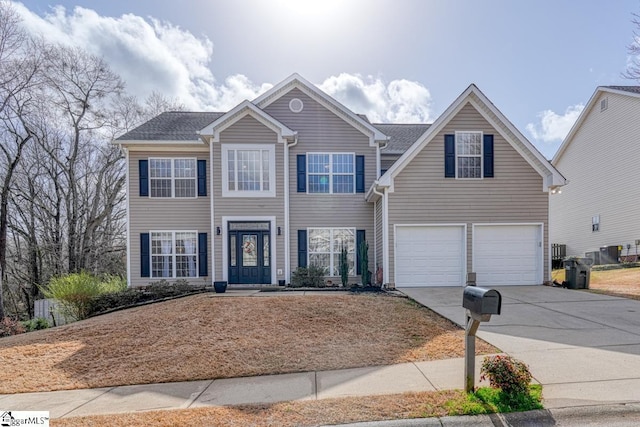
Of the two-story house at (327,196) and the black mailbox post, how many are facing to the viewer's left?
0

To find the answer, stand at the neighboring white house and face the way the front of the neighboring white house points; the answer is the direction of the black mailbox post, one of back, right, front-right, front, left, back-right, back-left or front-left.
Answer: front-right

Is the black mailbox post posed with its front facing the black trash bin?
no

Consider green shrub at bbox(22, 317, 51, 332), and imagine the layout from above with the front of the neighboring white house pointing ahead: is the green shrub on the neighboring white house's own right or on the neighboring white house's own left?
on the neighboring white house's own right

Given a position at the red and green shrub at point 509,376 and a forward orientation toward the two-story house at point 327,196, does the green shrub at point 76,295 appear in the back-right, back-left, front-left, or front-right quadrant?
front-left

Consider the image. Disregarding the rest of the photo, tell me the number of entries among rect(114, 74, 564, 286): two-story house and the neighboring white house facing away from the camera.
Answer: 0

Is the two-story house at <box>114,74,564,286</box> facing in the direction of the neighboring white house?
no

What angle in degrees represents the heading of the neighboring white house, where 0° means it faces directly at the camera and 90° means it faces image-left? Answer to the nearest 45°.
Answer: approximately 315°

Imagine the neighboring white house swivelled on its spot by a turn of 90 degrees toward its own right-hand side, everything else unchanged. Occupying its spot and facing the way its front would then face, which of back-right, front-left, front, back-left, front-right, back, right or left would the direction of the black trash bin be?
front-left

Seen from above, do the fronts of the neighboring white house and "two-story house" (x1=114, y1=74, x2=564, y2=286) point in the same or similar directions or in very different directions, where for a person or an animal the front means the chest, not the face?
same or similar directions

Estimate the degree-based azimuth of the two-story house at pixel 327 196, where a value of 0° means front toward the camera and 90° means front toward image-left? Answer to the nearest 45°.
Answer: approximately 0°

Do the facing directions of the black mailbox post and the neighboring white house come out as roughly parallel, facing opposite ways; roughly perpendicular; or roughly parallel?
roughly parallel

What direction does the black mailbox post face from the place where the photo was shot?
facing the viewer and to the right of the viewer

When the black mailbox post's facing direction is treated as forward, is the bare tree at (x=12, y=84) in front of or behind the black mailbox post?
behind

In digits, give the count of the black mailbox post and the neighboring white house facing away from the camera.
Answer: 0

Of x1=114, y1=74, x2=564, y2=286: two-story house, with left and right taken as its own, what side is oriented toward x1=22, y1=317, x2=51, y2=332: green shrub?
right
